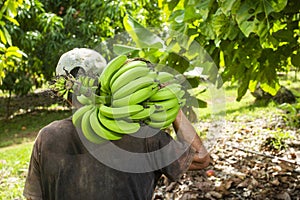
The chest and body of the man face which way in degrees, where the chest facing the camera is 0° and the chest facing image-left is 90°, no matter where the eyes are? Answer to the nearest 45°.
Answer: approximately 180°

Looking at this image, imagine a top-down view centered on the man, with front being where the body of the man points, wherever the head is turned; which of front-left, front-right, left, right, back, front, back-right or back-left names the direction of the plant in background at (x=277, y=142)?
front-right
